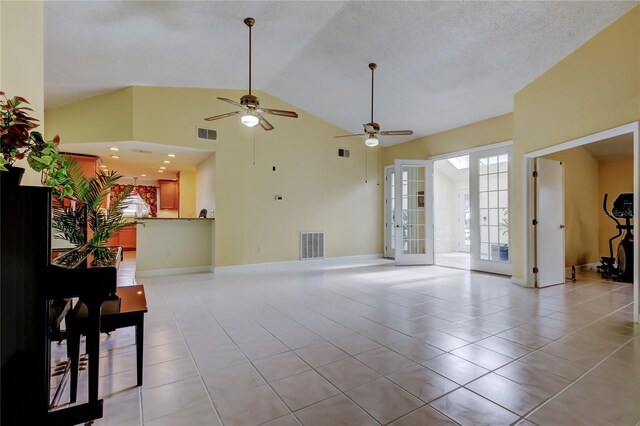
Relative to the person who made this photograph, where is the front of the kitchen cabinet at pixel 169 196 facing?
facing the viewer

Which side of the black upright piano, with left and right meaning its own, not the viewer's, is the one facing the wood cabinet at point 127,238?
left

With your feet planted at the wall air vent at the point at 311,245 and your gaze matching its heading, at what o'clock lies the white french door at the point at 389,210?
The white french door is roughly at 8 o'clock from the wall air vent.

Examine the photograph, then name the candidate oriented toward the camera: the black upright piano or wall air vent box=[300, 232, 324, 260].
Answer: the wall air vent

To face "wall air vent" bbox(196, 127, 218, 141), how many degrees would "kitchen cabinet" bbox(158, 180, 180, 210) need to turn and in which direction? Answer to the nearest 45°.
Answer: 0° — it already faces it

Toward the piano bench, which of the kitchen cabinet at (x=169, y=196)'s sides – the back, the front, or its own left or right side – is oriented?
front

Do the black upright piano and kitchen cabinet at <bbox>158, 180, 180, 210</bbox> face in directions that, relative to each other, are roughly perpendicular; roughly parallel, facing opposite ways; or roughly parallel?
roughly perpendicular

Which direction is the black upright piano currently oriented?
to the viewer's right

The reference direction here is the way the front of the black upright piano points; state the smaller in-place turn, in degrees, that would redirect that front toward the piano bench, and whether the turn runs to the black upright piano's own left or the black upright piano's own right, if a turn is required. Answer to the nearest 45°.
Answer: approximately 45° to the black upright piano's own left

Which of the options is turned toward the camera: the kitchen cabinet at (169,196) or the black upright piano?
the kitchen cabinet

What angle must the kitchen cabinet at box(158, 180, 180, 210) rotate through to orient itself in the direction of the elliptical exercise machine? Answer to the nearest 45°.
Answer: approximately 45° to its left

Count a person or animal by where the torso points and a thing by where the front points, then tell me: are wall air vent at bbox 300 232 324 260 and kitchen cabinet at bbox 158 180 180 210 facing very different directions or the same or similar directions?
same or similar directions

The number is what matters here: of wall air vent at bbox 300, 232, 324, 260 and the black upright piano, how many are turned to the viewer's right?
1

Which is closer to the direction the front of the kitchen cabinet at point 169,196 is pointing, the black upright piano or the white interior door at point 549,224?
the black upright piano

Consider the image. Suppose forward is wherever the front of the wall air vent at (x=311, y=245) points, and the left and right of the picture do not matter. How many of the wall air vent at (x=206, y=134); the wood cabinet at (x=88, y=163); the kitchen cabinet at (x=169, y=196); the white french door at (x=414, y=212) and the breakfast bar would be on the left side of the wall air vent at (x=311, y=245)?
1
